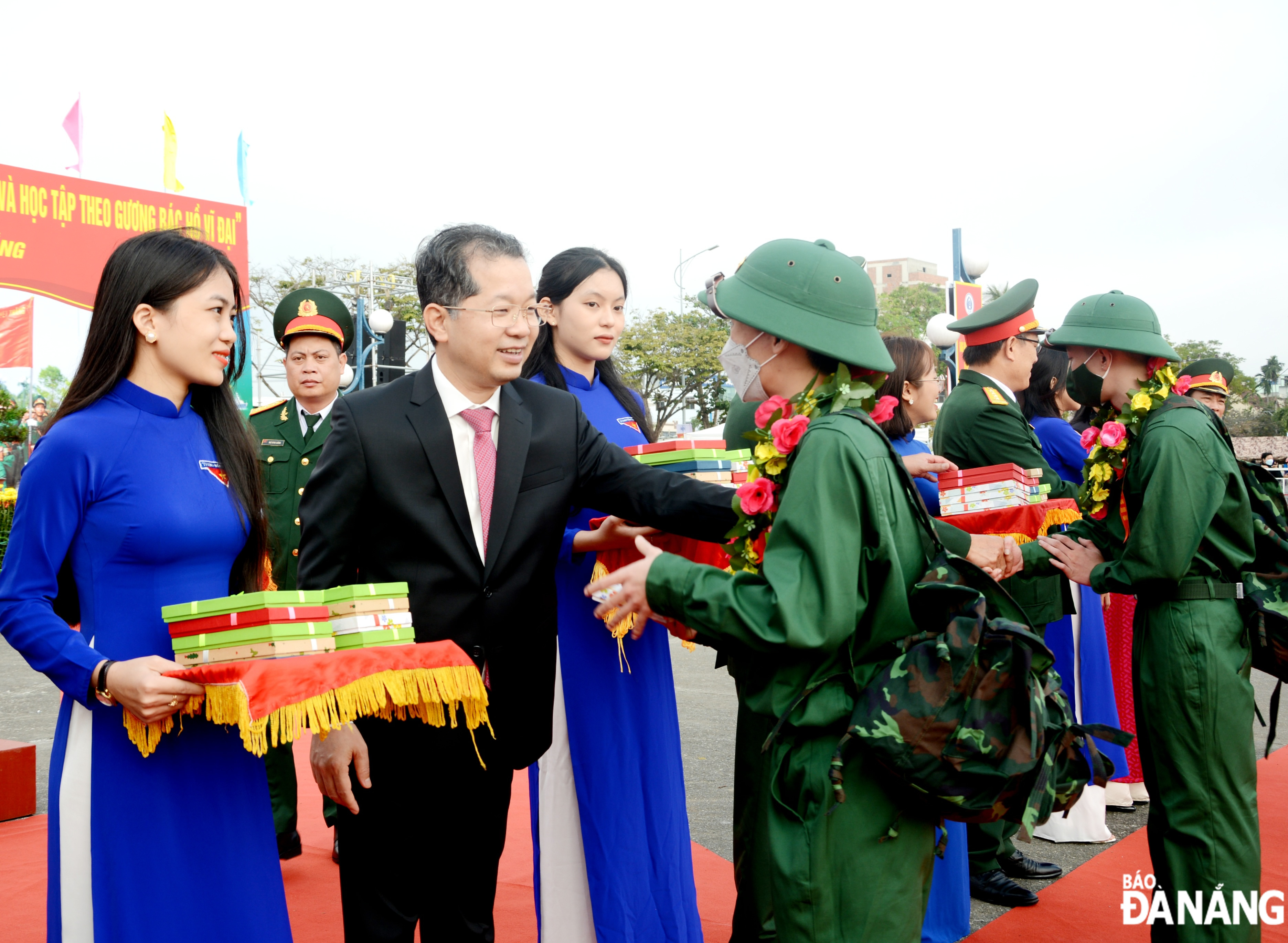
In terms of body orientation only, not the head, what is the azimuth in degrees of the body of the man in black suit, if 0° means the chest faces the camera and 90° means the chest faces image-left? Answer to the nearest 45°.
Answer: approximately 315°

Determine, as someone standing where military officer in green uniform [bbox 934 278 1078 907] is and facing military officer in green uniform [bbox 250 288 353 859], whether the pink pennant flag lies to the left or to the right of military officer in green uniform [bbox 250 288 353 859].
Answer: right

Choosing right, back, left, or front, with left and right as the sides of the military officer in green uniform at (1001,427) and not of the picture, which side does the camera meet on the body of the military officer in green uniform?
right

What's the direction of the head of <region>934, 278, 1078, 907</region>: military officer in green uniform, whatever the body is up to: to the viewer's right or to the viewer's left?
to the viewer's right

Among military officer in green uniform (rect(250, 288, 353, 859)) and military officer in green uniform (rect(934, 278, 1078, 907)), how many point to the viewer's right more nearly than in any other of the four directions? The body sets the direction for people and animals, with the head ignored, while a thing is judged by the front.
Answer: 1

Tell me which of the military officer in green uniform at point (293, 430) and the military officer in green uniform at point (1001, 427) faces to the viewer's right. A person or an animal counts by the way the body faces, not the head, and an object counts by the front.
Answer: the military officer in green uniform at point (1001, 427)

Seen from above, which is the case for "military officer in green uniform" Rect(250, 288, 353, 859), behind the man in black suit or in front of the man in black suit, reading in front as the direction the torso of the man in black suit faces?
behind

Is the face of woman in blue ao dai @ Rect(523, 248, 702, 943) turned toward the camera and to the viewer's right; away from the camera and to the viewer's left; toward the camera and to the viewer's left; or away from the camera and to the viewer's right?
toward the camera and to the viewer's right

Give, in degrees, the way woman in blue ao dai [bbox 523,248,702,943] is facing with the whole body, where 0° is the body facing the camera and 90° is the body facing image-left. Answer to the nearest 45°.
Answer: approximately 315°

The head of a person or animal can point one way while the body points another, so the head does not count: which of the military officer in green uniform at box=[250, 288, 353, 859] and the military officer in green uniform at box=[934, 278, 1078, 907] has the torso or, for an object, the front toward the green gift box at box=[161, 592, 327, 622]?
the military officer in green uniform at box=[250, 288, 353, 859]
